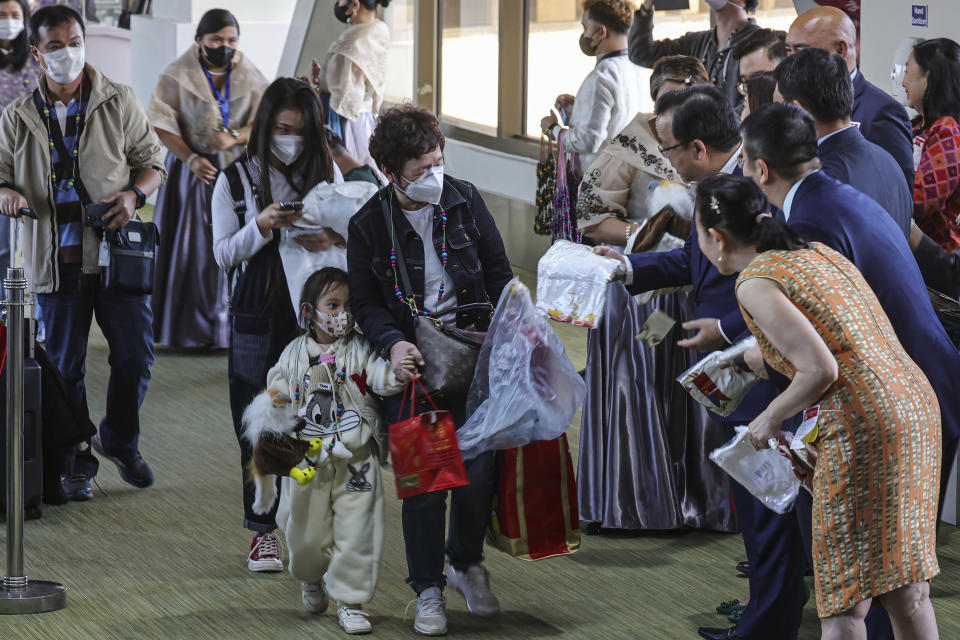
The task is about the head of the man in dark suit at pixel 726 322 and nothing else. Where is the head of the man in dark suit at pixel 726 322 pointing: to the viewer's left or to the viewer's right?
to the viewer's left

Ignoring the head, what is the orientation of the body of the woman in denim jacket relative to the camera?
toward the camera

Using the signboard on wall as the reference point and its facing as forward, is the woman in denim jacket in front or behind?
in front

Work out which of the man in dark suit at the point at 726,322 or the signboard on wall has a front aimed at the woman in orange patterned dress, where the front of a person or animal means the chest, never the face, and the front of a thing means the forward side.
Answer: the signboard on wall

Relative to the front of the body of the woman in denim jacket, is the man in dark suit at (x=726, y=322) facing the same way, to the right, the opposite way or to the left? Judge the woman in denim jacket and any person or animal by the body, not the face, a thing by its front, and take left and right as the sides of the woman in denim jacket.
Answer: to the right

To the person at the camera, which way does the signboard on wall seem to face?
facing the viewer

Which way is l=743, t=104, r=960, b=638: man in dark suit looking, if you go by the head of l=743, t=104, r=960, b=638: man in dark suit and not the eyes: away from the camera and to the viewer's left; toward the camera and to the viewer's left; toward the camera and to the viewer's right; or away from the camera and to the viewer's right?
away from the camera and to the viewer's left

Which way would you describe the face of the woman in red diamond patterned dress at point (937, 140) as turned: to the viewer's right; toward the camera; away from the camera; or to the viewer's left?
to the viewer's left

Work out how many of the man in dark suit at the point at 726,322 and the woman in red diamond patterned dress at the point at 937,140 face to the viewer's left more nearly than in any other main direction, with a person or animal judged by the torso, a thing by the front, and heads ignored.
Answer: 2

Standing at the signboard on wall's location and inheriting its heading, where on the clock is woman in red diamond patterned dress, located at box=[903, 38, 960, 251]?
The woman in red diamond patterned dress is roughly at 12 o'clock from the signboard on wall.

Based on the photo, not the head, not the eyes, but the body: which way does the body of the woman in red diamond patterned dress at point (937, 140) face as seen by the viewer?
to the viewer's left

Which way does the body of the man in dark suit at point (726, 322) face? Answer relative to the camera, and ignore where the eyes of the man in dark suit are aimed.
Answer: to the viewer's left

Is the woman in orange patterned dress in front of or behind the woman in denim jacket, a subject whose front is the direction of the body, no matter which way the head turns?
in front

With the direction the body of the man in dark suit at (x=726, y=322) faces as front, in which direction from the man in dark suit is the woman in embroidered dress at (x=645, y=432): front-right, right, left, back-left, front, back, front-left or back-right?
right
